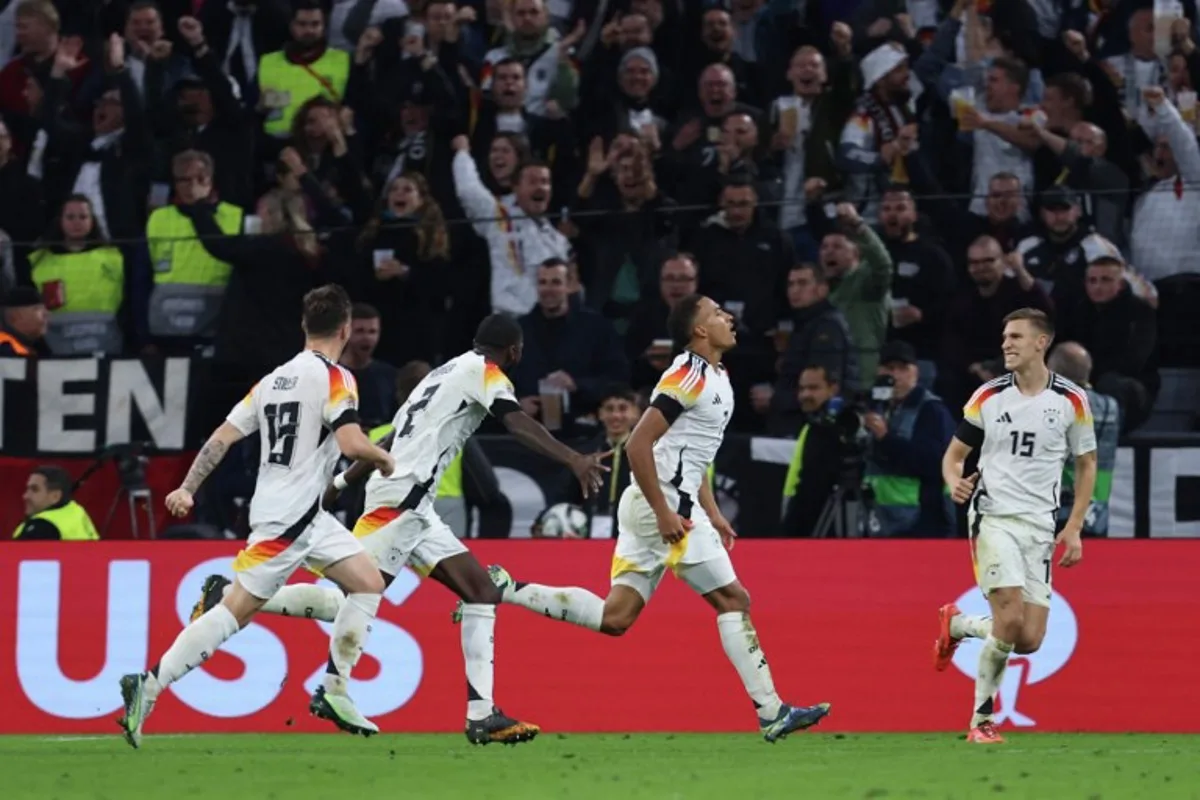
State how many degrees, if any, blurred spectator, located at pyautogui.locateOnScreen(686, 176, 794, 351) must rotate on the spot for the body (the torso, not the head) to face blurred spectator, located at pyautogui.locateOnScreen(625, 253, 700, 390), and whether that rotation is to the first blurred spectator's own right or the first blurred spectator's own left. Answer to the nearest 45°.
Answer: approximately 90° to the first blurred spectator's own right

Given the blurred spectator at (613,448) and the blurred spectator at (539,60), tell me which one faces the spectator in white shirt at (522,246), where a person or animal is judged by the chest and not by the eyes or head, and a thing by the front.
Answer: the blurred spectator at (539,60)

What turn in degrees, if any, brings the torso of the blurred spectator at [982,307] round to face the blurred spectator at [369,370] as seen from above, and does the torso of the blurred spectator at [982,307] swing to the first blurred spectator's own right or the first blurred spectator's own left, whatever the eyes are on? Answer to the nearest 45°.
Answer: approximately 90° to the first blurred spectator's own right

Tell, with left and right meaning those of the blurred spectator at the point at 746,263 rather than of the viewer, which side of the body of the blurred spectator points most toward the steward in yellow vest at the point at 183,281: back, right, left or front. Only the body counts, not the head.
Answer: right

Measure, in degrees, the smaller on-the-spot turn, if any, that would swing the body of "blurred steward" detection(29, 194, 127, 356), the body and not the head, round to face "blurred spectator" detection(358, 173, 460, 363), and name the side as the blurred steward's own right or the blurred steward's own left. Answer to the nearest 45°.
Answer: approximately 90° to the blurred steward's own left

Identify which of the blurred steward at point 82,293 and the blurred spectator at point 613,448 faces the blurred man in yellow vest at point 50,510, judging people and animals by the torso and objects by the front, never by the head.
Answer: the blurred steward at point 82,293

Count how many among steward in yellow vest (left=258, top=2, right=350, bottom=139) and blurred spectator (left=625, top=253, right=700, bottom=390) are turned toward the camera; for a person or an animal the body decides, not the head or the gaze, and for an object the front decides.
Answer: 2

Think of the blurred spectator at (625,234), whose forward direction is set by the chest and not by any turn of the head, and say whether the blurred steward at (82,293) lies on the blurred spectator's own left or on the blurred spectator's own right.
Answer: on the blurred spectator's own right

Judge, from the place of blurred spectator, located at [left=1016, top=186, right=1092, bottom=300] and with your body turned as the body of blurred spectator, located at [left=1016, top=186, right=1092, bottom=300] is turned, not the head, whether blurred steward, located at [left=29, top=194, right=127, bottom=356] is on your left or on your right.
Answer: on your right
